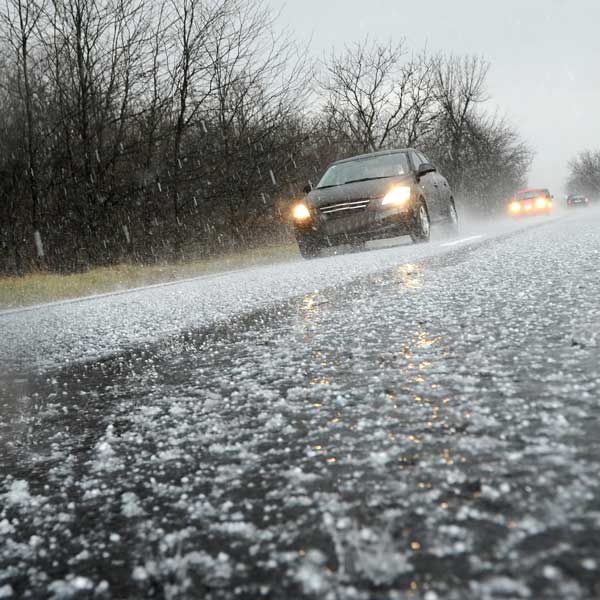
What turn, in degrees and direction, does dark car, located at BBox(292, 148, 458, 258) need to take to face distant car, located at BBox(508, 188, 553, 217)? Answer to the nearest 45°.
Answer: approximately 135° to its right

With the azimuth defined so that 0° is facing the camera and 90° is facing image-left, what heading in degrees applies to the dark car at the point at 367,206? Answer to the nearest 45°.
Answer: approximately 45°
